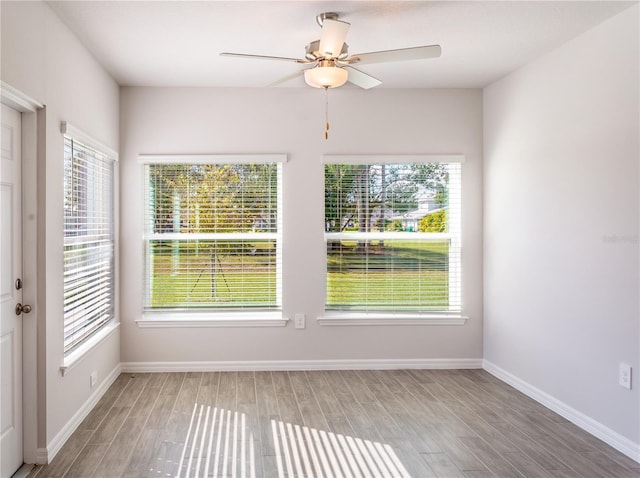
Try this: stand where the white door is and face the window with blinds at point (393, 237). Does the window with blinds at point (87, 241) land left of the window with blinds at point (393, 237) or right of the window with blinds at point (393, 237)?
left

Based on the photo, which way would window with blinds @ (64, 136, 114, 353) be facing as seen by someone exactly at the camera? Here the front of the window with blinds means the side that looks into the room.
facing to the right of the viewer

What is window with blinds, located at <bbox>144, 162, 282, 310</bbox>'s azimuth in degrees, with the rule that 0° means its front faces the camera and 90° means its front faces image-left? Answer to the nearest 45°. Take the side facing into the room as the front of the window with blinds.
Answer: approximately 0°

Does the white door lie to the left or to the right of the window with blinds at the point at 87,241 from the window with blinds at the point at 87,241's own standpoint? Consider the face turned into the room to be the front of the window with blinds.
on its right

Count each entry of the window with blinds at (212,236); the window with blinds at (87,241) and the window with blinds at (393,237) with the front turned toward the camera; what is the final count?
2

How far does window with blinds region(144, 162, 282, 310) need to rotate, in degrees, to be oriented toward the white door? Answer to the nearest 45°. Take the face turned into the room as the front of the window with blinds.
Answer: approximately 45° to its right

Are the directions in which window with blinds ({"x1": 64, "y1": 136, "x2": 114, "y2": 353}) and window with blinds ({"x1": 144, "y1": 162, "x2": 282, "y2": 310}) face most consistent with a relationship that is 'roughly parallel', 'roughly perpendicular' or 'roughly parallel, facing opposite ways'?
roughly perpendicular

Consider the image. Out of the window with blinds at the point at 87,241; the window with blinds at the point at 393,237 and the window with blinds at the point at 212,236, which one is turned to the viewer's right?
the window with blinds at the point at 87,241
